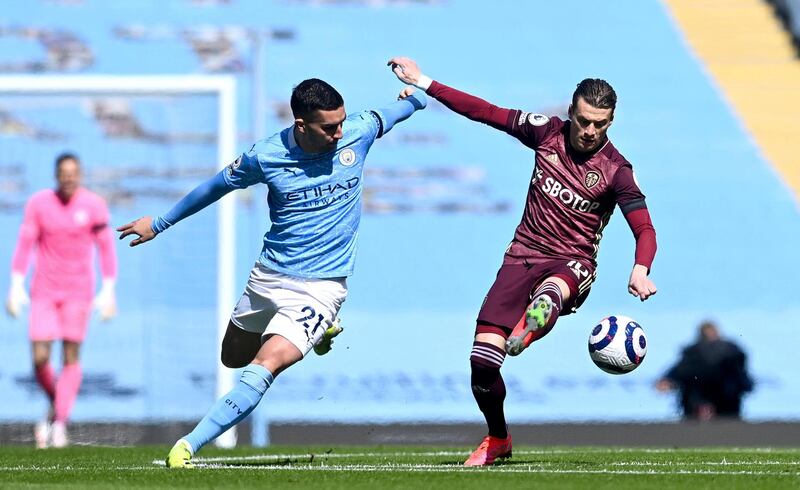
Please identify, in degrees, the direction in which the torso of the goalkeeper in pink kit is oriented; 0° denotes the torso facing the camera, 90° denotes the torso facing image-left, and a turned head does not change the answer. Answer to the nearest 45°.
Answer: approximately 0°

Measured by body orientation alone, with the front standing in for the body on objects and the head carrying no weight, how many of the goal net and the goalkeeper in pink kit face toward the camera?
2

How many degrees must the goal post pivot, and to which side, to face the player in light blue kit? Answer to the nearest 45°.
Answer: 0° — it already faces them

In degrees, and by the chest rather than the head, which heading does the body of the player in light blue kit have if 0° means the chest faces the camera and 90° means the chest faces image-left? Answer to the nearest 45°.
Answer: approximately 315°

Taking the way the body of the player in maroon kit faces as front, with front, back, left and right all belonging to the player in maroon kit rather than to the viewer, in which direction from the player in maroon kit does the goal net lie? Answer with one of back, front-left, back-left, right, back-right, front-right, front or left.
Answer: back-right

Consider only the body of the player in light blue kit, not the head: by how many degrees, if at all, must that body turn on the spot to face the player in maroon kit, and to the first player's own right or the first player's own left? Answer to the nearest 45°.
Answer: approximately 45° to the first player's own left

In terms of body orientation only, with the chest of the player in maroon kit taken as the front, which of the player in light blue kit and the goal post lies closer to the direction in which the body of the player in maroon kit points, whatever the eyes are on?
the player in light blue kit

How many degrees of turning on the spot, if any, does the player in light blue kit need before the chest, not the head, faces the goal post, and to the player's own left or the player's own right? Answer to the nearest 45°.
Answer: approximately 135° to the player's own left

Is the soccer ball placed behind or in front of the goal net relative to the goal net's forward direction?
in front

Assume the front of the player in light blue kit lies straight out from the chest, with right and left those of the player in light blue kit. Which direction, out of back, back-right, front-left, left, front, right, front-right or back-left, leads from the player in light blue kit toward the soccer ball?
front-left
